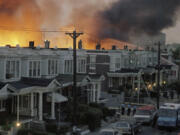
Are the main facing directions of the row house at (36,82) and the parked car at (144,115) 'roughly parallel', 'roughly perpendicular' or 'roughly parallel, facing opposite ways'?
roughly perpendicular

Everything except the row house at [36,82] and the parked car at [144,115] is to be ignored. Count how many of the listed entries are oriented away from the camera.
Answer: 0

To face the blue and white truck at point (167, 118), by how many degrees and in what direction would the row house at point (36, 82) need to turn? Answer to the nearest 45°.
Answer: approximately 45° to its left

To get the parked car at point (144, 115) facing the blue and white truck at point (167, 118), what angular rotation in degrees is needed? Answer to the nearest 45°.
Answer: approximately 90° to its left

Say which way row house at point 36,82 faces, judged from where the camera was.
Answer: facing the viewer and to the right of the viewer
